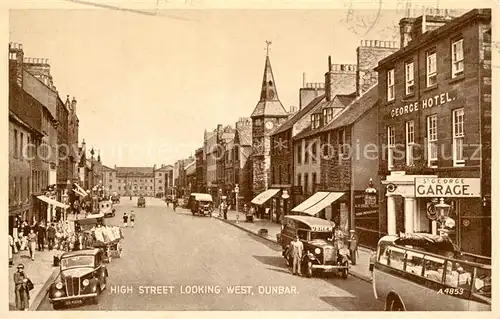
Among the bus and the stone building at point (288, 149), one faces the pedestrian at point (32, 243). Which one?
the stone building

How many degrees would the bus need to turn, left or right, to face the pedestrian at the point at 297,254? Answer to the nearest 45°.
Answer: approximately 180°

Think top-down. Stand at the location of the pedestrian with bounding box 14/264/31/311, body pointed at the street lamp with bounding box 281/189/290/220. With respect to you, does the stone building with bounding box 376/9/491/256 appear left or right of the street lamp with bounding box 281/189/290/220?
right

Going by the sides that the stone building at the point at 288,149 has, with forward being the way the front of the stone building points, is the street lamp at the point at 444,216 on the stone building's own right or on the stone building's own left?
on the stone building's own left

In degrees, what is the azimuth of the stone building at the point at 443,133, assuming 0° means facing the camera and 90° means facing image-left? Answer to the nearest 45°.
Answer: approximately 45°

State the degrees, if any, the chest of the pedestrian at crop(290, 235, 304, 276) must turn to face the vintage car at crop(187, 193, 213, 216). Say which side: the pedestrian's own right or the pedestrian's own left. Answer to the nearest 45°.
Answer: approximately 180°
